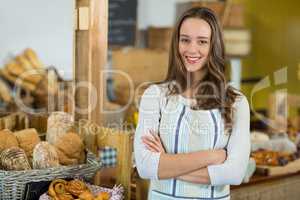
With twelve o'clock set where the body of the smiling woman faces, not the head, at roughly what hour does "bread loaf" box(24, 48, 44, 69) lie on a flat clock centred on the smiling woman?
The bread loaf is roughly at 5 o'clock from the smiling woman.

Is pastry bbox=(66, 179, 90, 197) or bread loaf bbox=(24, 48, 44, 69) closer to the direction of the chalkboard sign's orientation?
the pastry

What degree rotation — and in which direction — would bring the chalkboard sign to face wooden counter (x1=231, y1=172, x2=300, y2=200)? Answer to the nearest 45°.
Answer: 0° — it already faces it

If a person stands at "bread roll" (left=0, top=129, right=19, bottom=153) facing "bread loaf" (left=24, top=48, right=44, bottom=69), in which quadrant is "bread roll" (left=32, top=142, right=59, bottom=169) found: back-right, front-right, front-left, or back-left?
back-right

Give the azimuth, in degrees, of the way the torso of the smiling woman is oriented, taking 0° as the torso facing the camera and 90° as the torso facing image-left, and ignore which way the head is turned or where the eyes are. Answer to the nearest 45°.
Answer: approximately 0°

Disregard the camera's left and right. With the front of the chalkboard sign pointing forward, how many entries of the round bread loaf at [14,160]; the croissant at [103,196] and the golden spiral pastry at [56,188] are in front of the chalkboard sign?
3

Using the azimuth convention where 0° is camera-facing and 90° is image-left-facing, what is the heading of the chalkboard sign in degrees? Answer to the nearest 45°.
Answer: approximately 0°

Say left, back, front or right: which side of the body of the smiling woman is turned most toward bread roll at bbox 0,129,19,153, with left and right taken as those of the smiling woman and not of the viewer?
right

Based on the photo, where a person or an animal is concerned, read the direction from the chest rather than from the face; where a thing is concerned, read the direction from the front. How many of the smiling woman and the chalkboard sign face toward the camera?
2
